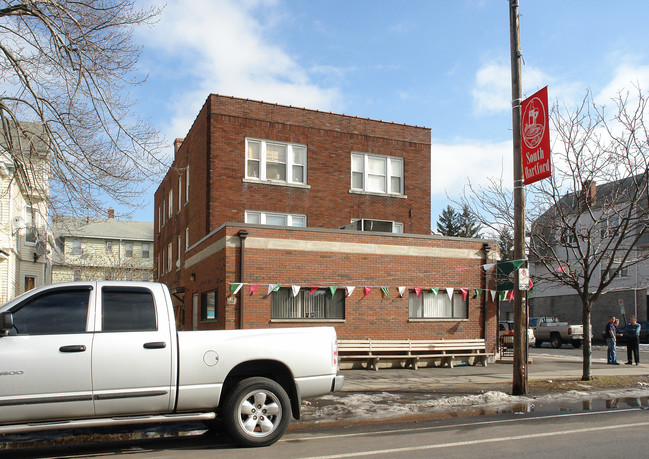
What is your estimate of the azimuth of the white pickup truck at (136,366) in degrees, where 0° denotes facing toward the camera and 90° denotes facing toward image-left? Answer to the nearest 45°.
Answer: approximately 90°

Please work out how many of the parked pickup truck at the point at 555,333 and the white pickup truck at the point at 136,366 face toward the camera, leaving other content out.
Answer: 0

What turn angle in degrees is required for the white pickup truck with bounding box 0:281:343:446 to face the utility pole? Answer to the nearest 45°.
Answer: approximately 135° to its right

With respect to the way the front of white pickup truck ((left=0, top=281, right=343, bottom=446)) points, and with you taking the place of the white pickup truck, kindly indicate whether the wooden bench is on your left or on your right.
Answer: on your right
